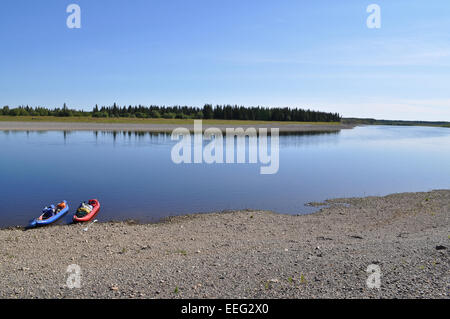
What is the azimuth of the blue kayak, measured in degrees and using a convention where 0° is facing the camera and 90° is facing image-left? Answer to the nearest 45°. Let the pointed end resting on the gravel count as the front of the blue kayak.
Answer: approximately 45°
